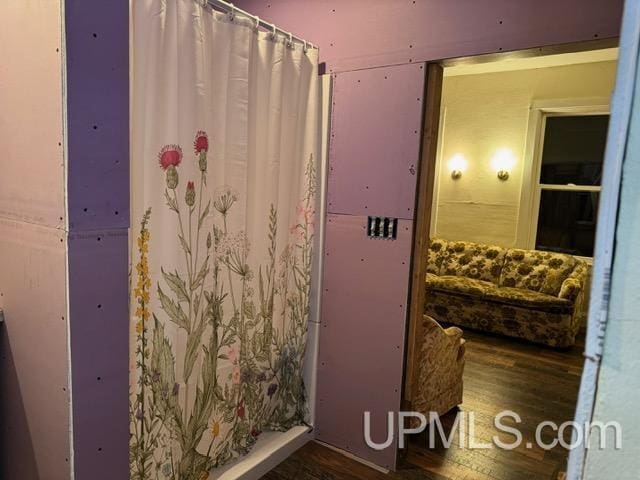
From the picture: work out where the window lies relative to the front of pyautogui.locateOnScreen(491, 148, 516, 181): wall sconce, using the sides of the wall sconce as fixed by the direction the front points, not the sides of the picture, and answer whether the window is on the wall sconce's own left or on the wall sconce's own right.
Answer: on the wall sconce's own left

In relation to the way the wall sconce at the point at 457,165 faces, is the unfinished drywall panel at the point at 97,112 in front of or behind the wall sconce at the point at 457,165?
in front

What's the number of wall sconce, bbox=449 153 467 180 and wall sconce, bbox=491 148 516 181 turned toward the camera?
2

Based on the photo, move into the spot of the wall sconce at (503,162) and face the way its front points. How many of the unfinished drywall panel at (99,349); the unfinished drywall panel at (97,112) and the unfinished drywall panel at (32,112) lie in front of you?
3

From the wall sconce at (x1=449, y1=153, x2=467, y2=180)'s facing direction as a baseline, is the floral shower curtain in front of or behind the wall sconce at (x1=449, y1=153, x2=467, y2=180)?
in front

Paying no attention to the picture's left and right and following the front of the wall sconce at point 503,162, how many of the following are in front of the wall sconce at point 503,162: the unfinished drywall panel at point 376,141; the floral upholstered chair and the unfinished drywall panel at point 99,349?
3

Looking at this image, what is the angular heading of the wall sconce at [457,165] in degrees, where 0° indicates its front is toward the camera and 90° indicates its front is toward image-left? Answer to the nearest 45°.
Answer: approximately 0°

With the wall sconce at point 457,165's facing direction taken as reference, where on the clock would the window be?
The window is roughly at 9 o'clock from the wall sconce.

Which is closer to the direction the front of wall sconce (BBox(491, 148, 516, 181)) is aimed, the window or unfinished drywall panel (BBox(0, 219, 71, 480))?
the unfinished drywall panel

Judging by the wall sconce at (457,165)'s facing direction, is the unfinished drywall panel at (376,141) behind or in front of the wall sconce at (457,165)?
in front

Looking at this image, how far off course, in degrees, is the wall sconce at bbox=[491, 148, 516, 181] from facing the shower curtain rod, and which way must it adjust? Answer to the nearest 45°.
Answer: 0° — it already faces it

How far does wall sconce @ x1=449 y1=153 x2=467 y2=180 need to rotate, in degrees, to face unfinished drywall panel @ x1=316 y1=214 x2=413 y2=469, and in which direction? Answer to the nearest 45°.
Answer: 0° — it already faces it
